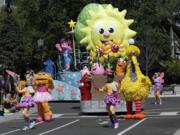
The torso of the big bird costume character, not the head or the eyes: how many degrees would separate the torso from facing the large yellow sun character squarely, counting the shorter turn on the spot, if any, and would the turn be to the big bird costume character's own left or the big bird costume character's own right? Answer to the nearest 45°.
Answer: approximately 180°

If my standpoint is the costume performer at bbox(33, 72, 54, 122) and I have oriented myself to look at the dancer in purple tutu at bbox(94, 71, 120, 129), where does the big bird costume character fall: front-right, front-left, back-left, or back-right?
front-left

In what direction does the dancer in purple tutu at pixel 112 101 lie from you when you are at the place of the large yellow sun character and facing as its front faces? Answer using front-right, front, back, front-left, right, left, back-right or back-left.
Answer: front

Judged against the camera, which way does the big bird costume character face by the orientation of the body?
toward the camera

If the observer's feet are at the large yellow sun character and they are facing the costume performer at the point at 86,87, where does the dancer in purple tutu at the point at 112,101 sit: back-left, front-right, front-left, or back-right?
front-left

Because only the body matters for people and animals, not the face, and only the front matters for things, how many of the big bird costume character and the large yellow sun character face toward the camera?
2

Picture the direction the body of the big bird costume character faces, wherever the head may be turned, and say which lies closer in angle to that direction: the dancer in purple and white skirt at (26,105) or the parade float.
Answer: the dancer in purple and white skirt

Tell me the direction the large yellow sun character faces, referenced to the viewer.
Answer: facing the viewer

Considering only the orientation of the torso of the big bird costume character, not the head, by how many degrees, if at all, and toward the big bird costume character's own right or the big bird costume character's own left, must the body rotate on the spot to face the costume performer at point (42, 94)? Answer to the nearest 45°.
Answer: approximately 90° to the big bird costume character's own right

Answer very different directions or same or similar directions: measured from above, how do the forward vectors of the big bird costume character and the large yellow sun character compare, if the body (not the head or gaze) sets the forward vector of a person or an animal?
same or similar directions
